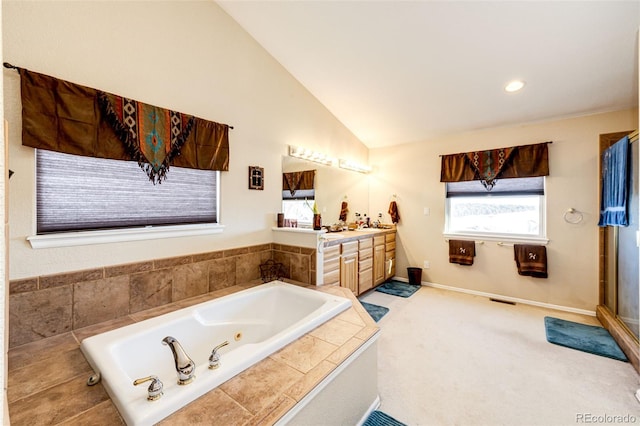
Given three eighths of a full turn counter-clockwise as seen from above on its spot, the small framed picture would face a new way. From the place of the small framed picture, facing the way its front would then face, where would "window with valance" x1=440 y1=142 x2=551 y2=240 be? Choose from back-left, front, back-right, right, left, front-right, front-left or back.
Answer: right

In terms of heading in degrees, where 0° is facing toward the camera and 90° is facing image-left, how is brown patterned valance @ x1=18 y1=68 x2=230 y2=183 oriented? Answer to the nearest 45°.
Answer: approximately 315°

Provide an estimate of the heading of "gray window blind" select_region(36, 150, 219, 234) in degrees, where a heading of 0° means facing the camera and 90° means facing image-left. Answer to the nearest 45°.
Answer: approximately 315°

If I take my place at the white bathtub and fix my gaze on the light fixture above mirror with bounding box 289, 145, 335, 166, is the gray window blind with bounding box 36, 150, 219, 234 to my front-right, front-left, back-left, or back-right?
front-left

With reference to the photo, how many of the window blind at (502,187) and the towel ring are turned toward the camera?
2

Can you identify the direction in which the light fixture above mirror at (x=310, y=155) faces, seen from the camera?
facing the viewer and to the right of the viewer

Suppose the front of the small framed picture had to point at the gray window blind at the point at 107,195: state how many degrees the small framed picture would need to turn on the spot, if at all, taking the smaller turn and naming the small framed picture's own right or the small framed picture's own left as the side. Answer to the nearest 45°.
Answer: approximately 90° to the small framed picture's own right

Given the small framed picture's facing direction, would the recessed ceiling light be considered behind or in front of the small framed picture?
in front

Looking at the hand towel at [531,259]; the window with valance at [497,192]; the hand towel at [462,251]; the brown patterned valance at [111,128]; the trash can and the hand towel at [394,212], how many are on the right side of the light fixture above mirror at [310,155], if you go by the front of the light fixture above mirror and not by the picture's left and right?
1

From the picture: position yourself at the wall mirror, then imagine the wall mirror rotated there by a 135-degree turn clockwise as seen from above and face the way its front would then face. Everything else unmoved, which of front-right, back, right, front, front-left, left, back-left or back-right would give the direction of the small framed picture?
front-left

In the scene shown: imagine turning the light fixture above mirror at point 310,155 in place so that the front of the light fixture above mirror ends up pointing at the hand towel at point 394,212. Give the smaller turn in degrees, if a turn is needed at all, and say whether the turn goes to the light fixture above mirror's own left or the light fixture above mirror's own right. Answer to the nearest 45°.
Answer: approximately 90° to the light fixture above mirror's own left

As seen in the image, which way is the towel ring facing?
toward the camera

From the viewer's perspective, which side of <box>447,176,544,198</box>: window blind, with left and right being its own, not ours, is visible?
front

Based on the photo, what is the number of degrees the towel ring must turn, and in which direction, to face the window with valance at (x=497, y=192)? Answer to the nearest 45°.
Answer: approximately 90° to its right
